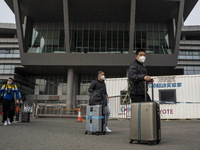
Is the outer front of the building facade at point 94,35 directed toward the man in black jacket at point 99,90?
yes

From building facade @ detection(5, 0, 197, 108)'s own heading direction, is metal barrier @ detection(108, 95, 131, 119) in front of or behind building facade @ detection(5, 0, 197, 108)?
in front

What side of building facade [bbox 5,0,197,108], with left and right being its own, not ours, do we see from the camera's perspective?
front

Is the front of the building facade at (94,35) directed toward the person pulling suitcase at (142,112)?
yes

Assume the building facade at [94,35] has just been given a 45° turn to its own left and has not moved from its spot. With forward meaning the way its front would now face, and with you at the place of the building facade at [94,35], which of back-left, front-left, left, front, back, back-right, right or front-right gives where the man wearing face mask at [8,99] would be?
front-right
